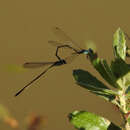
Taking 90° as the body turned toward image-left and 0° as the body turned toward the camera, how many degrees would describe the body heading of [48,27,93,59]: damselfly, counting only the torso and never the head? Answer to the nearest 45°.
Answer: approximately 270°
